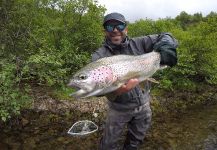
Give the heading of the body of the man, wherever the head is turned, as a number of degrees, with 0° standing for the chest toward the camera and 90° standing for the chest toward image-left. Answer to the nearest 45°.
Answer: approximately 0°
